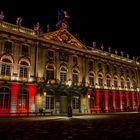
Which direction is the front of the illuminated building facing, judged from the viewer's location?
facing the viewer and to the right of the viewer
